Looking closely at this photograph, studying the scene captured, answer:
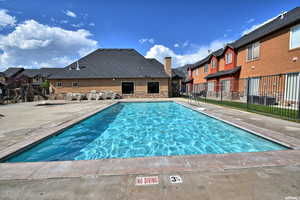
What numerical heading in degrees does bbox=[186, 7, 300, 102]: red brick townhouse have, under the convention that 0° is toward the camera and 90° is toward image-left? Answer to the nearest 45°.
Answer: approximately 45°
